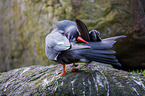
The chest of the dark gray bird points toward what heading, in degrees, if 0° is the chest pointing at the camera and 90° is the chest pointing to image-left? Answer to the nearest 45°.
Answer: approximately 90°
